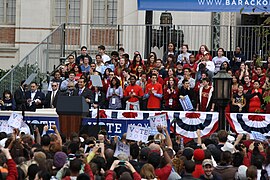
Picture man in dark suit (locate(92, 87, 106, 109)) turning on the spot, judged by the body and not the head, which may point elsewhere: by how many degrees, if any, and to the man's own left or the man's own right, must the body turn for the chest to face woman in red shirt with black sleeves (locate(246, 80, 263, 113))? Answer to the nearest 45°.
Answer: approximately 135° to the man's own left

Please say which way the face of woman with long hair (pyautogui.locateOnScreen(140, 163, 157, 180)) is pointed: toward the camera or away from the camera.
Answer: away from the camera

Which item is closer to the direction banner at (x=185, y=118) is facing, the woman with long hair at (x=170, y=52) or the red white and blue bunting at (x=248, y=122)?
the red white and blue bunting

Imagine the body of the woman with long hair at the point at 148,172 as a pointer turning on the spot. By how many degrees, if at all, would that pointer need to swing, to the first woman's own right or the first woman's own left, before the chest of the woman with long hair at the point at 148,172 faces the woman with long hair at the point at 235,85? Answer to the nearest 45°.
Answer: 0° — they already face them

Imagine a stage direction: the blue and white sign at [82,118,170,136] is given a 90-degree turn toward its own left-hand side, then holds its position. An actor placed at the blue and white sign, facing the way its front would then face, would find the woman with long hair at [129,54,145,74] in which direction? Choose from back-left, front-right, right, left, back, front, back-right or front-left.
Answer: left

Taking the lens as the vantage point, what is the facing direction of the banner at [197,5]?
facing the viewer

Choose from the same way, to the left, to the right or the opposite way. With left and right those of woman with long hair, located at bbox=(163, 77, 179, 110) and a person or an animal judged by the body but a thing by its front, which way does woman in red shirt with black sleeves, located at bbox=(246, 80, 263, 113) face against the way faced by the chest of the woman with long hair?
the same way

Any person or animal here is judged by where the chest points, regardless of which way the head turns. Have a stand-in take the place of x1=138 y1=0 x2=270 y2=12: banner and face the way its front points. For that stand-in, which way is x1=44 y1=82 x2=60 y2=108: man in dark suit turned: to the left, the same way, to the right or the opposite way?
the same way

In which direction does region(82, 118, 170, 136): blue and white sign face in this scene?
toward the camera

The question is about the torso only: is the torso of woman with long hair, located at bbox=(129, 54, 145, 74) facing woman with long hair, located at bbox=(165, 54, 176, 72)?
no

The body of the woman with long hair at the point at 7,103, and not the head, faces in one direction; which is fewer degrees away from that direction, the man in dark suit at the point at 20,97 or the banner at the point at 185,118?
the banner

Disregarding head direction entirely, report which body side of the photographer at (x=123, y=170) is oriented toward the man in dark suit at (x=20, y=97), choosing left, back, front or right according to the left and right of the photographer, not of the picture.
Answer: front

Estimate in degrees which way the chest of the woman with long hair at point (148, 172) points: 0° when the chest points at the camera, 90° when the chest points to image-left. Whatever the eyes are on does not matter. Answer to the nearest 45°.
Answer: approximately 180°

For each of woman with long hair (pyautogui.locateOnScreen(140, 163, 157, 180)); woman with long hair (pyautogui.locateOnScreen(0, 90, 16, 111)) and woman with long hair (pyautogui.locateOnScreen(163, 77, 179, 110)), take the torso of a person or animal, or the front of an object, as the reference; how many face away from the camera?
1

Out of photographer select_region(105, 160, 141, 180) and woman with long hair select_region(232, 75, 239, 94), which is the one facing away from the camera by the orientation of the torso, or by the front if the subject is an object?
the photographer

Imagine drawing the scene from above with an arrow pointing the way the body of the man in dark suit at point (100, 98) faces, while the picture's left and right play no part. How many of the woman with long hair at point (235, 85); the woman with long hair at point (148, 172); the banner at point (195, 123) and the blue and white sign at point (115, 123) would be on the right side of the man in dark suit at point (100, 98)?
0

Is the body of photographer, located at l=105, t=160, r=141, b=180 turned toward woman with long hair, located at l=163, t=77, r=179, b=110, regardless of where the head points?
yes

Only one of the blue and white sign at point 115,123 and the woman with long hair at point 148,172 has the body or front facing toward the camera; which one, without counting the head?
the blue and white sign
